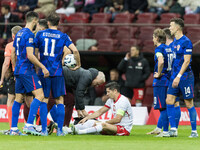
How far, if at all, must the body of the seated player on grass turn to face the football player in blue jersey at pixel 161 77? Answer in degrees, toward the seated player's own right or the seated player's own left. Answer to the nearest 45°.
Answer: approximately 180°

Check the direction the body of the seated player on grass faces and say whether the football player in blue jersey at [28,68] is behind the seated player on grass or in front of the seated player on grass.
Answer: in front

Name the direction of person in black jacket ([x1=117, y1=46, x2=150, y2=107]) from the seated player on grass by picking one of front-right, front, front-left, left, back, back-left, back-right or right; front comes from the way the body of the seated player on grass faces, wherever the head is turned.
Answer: right

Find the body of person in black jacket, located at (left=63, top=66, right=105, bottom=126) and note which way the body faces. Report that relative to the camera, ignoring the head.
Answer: to the viewer's right

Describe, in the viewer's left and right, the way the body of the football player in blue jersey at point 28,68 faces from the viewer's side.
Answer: facing away from the viewer and to the right of the viewer

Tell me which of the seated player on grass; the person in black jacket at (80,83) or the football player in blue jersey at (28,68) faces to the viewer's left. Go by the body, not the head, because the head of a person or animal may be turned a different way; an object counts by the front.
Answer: the seated player on grass

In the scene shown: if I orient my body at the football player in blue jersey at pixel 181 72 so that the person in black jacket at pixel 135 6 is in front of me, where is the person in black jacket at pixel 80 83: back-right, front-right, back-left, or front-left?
front-left

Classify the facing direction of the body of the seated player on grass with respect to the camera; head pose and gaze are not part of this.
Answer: to the viewer's left

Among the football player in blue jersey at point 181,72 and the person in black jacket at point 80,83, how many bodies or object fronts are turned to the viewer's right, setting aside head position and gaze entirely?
1
